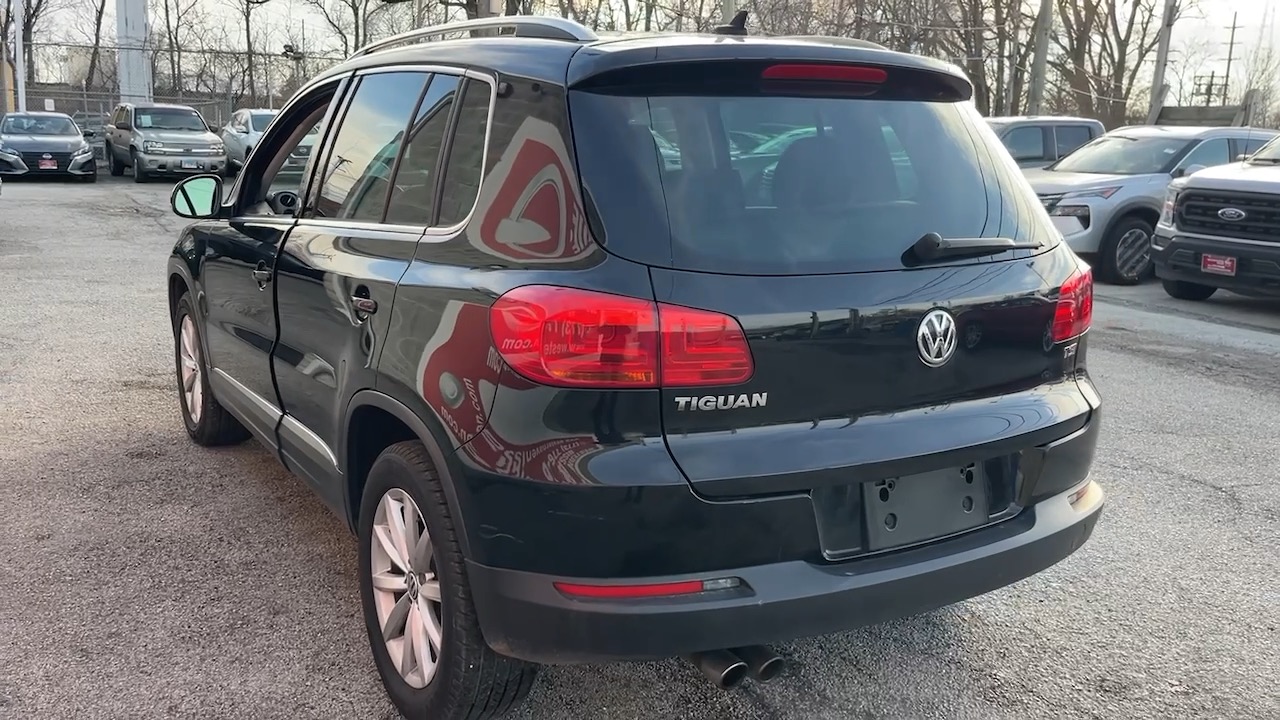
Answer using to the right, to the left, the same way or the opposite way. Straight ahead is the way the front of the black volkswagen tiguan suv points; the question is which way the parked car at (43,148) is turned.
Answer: the opposite way

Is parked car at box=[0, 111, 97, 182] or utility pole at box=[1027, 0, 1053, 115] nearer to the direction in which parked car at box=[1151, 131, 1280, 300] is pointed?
the parked car

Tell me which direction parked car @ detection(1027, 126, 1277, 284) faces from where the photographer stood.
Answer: facing the viewer and to the left of the viewer

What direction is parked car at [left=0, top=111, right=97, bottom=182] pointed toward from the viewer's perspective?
toward the camera

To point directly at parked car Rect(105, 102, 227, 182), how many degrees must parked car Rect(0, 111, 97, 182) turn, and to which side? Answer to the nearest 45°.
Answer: approximately 90° to its left

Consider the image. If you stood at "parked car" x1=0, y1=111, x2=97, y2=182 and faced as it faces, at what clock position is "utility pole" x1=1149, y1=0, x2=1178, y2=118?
The utility pole is roughly at 9 o'clock from the parked car.

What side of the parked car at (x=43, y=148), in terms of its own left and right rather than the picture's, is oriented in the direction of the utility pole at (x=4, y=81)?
back

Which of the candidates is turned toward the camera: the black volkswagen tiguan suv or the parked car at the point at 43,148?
the parked car

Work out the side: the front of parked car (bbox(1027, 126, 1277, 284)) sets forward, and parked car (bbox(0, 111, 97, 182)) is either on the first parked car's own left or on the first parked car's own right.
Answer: on the first parked car's own right

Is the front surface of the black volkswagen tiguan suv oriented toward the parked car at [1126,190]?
no

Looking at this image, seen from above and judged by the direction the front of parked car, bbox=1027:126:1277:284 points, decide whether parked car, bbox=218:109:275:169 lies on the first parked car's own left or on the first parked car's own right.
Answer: on the first parked car's own right

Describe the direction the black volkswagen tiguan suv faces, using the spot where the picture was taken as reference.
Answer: facing away from the viewer and to the left of the viewer

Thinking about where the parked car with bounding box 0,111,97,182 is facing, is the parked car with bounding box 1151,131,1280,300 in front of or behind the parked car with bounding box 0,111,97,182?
in front

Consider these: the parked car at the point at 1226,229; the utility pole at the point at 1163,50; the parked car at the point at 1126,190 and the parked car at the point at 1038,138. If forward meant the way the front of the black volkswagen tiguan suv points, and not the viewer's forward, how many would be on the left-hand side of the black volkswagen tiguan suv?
0

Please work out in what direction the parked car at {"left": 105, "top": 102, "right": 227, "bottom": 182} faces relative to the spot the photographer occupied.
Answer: facing the viewer and to the right of the viewer

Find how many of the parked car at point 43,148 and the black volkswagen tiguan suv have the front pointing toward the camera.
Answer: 1

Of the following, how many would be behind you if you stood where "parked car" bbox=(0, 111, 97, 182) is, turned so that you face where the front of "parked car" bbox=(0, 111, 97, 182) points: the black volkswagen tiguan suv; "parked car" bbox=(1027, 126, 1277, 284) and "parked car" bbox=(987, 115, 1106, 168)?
0
